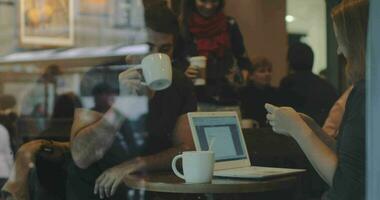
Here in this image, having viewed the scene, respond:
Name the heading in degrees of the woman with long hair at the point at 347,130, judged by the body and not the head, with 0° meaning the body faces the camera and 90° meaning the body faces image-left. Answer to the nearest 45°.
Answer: approximately 90°

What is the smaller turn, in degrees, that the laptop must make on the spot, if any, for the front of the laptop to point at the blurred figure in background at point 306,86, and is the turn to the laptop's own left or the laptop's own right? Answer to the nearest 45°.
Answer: approximately 90° to the laptop's own left

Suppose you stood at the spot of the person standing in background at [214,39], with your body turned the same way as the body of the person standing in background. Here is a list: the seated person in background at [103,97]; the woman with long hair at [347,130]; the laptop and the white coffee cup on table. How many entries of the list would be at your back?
0

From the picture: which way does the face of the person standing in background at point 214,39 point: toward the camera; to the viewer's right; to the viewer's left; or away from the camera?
toward the camera

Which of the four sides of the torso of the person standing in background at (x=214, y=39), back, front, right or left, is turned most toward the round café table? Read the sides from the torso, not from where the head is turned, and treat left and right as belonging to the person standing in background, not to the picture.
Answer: front

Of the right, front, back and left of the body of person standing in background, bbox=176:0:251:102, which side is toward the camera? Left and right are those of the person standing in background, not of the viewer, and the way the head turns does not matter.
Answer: front

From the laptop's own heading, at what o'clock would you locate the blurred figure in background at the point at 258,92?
The blurred figure in background is roughly at 8 o'clock from the laptop.
